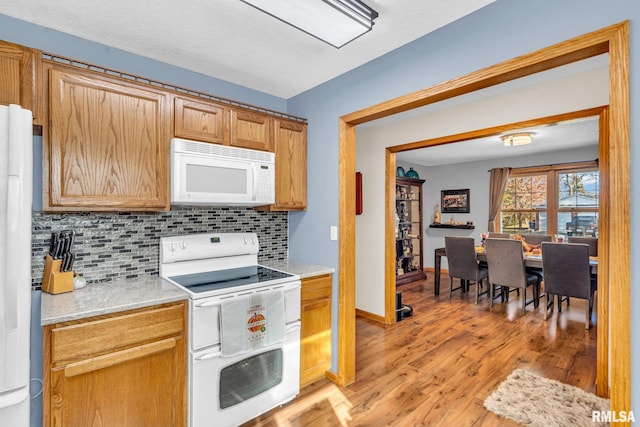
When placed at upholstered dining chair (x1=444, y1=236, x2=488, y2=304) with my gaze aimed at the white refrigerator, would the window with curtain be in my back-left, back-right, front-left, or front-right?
back-left

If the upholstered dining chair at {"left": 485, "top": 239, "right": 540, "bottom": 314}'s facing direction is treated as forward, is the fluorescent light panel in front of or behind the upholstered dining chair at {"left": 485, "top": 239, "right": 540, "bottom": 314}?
behind

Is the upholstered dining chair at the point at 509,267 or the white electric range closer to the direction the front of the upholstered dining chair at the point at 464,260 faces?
the upholstered dining chair

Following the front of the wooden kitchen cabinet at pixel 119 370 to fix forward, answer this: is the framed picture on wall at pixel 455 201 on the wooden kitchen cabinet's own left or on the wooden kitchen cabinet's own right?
on the wooden kitchen cabinet's own left

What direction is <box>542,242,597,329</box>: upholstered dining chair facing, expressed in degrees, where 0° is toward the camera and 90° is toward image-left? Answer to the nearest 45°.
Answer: approximately 225°

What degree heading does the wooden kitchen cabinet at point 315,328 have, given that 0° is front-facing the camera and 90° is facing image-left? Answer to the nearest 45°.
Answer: approximately 315°

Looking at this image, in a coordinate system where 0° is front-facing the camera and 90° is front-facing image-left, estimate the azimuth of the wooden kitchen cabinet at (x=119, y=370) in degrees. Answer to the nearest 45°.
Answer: approximately 315°
